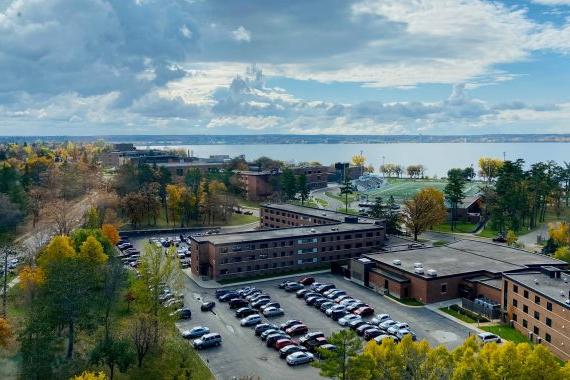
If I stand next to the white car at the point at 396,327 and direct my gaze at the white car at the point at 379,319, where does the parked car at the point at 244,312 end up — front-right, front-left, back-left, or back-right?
front-left

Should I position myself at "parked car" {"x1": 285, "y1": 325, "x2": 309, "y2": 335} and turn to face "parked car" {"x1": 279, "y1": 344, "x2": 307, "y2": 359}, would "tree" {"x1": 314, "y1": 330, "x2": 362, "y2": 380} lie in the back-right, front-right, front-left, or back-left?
front-left

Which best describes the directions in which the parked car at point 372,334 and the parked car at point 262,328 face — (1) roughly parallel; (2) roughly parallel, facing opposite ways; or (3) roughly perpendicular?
roughly parallel
